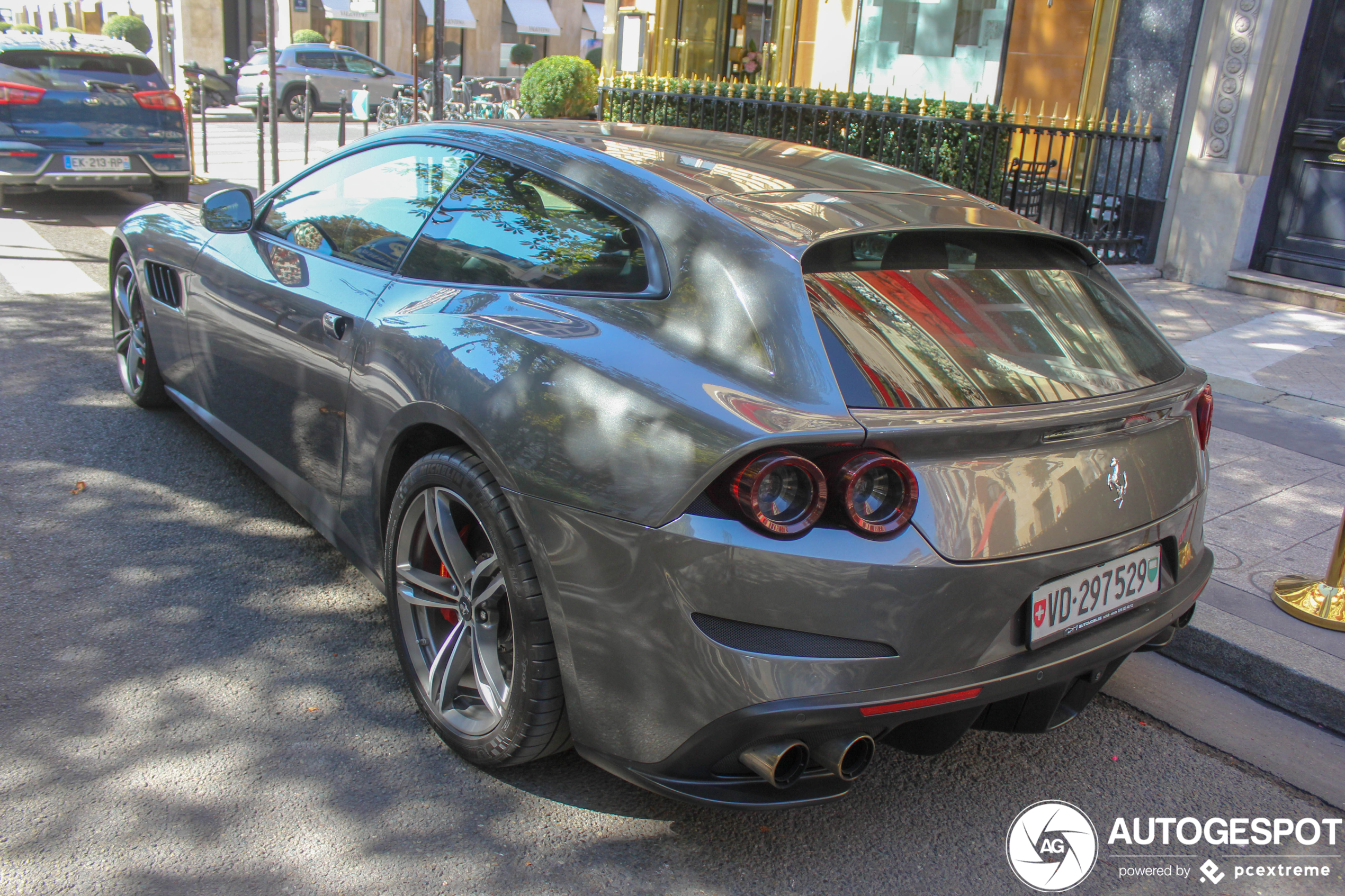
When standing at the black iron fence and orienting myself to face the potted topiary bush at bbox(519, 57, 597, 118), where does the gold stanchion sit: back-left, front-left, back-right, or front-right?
back-left

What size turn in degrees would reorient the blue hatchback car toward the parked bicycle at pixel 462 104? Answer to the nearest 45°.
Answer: approximately 45° to its right

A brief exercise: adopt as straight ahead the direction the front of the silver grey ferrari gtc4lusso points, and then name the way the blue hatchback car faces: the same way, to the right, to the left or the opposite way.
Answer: the same way

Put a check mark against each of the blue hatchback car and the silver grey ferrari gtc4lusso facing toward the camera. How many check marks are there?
0

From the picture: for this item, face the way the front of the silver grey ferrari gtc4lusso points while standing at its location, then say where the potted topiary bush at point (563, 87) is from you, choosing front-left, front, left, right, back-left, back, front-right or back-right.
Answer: front-right

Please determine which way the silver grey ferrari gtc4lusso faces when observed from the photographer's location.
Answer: facing away from the viewer and to the left of the viewer

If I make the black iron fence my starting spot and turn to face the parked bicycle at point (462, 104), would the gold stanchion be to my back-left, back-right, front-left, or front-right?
back-left

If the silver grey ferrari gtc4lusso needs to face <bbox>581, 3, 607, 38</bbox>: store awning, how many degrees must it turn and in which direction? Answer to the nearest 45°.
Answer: approximately 45° to its right

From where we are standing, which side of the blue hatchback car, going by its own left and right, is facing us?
back

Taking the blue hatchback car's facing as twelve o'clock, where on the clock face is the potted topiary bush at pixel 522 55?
The potted topiary bush is roughly at 1 o'clock from the blue hatchback car.

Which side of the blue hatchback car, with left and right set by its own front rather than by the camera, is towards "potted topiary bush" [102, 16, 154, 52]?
front

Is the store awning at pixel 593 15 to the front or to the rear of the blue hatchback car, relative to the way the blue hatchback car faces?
to the front
